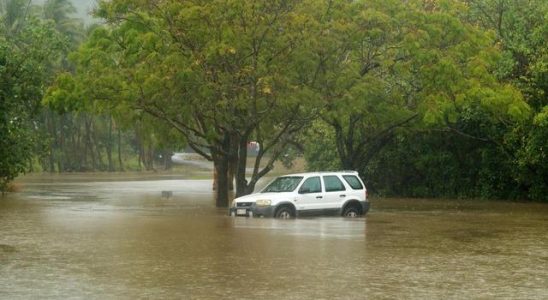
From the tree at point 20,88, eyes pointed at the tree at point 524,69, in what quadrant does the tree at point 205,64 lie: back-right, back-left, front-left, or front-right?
front-right

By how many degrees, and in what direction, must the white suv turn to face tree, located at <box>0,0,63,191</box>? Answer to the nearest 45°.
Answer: approximately 90° to its right

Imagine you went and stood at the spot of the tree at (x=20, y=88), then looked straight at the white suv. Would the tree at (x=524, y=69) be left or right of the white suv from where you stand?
left

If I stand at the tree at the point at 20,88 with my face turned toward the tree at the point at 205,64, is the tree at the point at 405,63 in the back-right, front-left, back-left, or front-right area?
front-left

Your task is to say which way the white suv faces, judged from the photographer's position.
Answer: facing the viewer and to the left of the viewer

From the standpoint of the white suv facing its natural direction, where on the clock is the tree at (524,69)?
The tree is roughly at 6 o'clock from the white suv.

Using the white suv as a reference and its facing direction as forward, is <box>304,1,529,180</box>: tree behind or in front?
behind

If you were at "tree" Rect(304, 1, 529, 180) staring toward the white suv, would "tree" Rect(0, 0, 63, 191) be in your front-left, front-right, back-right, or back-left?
front-right
